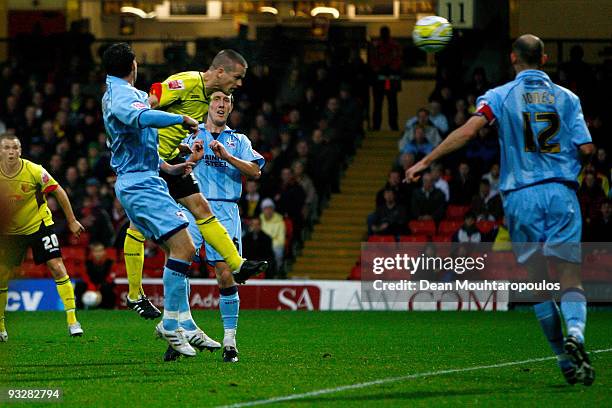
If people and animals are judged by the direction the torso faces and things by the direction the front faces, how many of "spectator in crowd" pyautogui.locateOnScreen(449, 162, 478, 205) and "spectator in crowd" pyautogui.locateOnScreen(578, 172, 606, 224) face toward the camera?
2

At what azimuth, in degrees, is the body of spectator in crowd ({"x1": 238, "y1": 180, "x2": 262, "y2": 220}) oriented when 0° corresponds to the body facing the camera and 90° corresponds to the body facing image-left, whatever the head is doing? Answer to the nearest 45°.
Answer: approximately 0°

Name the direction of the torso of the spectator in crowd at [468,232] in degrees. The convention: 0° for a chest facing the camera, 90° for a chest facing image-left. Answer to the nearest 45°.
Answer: approximately 0°

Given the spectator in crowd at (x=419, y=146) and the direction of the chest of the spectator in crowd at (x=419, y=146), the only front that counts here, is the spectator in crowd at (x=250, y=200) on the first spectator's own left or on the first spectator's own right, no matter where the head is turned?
on the first spectator's own right
